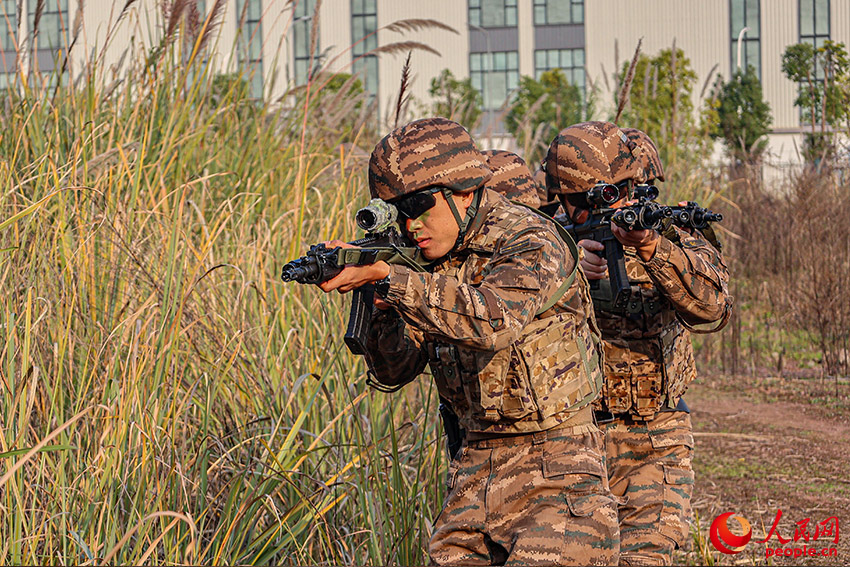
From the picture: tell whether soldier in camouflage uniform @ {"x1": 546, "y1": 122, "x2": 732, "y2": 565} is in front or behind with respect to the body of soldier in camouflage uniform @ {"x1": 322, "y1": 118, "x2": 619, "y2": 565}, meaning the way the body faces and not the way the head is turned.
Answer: behind

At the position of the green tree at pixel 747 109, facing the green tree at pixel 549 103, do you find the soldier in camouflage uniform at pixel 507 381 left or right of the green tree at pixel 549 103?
left

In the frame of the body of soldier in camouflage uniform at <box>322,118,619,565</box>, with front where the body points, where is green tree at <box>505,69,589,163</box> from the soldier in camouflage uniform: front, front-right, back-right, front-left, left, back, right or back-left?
back-right

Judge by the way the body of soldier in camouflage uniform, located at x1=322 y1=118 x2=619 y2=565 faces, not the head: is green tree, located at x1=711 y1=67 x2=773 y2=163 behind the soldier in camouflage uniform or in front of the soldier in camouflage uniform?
behind

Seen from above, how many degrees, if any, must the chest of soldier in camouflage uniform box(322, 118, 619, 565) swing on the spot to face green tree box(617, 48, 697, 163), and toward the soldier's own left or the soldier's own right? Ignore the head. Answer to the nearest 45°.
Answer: approximately 135° to the soldier's own right

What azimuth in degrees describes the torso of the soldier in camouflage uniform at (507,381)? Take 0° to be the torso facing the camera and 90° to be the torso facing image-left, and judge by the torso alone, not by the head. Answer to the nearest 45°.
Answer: approximately 45°
